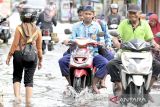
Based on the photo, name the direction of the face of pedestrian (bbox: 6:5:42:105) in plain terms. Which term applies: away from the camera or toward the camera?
away from the camera

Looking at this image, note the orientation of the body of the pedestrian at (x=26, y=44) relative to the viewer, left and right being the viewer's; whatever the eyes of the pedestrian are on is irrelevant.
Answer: facing away from the viewer

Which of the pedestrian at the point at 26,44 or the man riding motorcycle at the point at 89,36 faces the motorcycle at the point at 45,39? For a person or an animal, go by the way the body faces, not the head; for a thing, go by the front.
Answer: the pedestrian

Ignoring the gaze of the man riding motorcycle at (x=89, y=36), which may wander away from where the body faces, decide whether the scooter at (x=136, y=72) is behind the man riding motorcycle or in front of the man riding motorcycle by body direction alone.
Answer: in front
